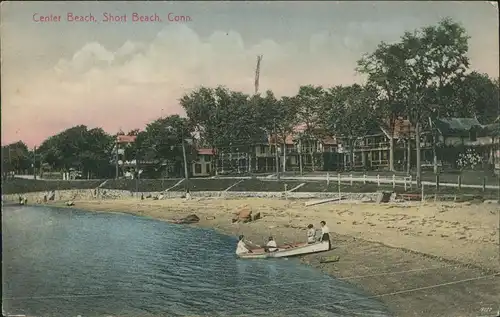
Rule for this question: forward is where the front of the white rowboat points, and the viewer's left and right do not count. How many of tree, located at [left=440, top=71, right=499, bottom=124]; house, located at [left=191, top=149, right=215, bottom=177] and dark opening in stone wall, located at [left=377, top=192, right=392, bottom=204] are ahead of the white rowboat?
2

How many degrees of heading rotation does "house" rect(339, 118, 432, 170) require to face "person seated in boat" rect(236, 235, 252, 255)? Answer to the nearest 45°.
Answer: approximately 45° to its right

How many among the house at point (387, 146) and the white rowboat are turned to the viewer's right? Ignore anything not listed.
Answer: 1

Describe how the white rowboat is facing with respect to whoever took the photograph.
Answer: facing to the right of the viewer
